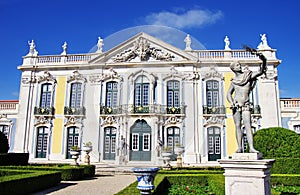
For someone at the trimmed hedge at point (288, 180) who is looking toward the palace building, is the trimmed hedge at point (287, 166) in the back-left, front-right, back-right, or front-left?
front-right

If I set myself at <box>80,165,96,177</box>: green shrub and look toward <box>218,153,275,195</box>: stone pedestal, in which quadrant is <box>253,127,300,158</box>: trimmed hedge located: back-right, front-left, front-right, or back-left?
front-left

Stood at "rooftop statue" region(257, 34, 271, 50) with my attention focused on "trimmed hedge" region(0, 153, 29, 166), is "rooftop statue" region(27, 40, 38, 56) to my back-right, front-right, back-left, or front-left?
front-right

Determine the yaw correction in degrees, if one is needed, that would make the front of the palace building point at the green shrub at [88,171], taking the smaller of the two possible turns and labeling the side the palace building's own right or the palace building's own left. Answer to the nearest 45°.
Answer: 0° — it already faces it

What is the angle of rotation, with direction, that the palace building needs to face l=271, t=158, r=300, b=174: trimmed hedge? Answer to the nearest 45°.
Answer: approximately 45° to its left

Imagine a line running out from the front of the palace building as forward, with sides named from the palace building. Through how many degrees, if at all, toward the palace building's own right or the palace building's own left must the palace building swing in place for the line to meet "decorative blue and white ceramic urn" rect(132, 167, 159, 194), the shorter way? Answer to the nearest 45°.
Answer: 0° — it already faces it

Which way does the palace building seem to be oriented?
toward the camera

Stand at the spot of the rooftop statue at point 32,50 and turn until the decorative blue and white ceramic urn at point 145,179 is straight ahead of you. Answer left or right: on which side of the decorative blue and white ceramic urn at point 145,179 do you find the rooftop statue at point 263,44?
left

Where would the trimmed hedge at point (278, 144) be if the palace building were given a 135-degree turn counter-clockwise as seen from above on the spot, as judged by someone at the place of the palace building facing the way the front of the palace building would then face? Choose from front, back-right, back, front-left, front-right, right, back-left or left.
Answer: right

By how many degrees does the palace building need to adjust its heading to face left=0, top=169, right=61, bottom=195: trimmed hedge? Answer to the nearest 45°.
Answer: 0° — it already faces it

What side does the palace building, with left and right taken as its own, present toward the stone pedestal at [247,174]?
front
